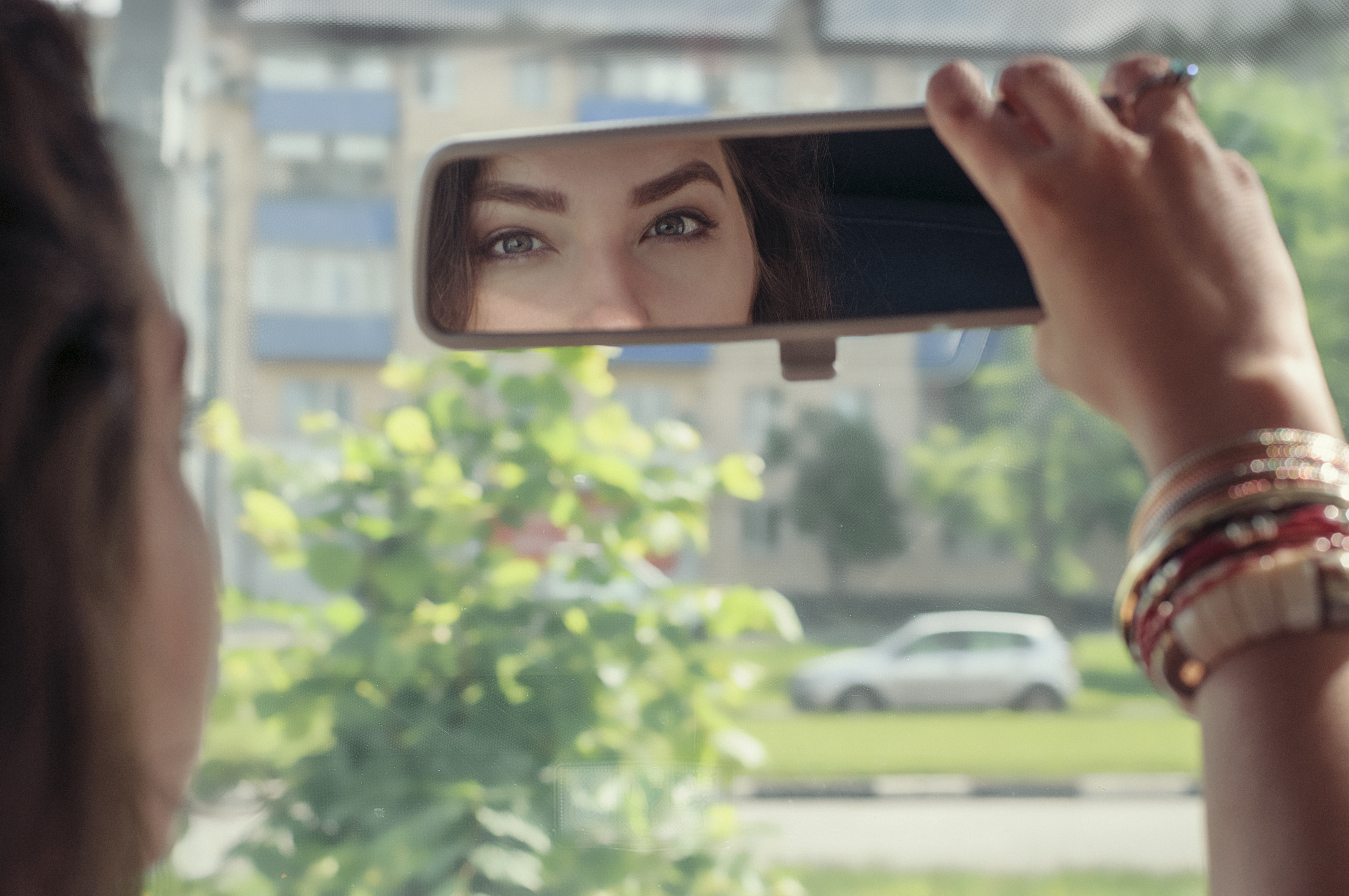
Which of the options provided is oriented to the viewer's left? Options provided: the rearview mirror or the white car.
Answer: the white car

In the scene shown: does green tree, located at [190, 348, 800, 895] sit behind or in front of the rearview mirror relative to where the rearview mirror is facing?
behind

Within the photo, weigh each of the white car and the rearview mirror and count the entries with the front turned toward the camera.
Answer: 1

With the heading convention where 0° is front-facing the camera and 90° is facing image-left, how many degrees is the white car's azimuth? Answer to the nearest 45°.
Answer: approximately 90°

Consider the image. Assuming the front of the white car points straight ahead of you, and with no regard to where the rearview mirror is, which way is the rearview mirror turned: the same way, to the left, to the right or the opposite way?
to the left

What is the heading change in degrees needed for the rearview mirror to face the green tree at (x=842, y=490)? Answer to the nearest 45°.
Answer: approximately 180°

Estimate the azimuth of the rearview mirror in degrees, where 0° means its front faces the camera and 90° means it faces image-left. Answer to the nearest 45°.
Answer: approximately 0°
